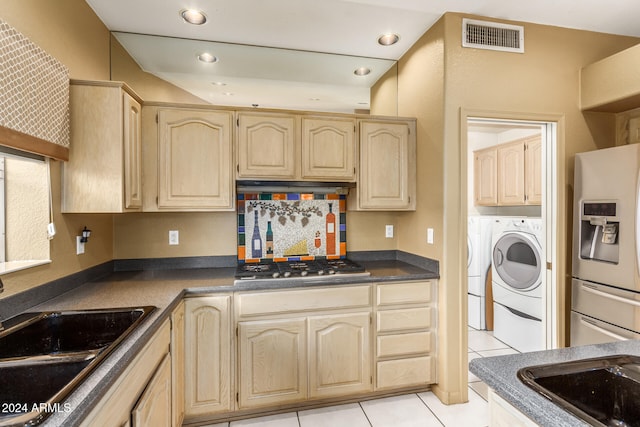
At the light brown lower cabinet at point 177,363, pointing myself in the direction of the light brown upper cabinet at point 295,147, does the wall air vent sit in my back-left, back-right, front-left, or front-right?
front-right

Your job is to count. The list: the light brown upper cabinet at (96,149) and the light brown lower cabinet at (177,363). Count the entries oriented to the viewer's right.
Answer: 2

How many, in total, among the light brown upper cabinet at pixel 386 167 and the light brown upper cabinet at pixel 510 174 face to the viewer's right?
0

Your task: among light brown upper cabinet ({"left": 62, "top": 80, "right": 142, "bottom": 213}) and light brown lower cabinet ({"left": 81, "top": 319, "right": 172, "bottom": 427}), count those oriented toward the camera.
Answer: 0

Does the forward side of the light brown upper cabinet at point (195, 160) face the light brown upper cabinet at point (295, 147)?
no

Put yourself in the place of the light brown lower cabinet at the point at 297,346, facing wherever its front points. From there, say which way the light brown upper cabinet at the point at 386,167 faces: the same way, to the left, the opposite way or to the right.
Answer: the same way

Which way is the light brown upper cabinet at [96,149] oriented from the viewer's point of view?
to the viewer's right

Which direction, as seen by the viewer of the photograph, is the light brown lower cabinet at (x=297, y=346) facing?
facing the viewer

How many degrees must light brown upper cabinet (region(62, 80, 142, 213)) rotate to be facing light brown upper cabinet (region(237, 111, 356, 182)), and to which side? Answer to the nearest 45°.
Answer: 0° — it already faces it

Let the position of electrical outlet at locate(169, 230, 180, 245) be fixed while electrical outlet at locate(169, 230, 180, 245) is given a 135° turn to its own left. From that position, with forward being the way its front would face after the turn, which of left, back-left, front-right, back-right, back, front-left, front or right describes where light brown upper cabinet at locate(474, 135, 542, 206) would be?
front-right

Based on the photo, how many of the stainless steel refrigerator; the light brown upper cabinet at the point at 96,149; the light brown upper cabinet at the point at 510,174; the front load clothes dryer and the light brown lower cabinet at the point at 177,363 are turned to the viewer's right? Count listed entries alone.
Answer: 2

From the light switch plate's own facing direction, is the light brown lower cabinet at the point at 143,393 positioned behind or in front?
in front

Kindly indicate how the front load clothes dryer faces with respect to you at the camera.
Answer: facing the viewer and to the left of the viewer

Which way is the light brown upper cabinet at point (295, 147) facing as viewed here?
toward the camera

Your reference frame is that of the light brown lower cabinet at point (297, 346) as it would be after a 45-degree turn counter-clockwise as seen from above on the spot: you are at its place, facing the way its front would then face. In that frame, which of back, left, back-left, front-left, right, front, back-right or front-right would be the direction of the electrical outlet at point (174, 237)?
back
